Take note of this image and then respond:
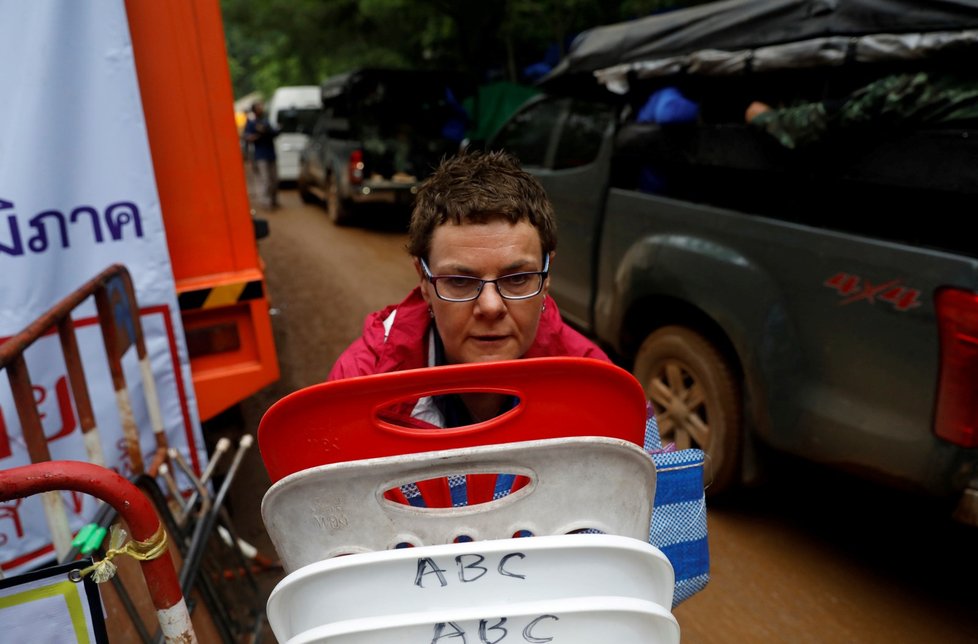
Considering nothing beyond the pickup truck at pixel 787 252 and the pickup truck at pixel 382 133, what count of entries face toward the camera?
0

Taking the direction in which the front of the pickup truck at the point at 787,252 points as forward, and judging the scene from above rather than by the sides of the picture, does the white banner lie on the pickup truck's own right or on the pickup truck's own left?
on the pickup truck's own left

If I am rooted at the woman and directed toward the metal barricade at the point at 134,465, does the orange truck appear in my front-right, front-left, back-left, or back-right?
front-right

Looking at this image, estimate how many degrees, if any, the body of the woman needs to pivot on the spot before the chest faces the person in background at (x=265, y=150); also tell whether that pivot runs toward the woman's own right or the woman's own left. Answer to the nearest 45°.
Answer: approximately 180°

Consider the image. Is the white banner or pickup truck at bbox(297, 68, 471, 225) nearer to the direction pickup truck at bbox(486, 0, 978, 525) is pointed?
the pickup truck

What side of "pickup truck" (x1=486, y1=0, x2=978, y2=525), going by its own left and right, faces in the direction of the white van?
front

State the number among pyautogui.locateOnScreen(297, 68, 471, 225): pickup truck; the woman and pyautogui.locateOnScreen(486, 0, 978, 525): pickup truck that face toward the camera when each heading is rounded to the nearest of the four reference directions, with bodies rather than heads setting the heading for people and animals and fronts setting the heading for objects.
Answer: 1

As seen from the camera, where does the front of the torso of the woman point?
toward the camera

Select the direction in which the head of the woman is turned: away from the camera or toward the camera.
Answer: toward the camera

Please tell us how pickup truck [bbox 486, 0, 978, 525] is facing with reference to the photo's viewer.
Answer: facing away from the viewer and to the left of the viewer

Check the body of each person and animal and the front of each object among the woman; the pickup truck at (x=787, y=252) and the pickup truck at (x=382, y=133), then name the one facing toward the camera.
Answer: the woman

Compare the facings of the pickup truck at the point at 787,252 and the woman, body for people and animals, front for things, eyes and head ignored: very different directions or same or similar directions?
very different directions

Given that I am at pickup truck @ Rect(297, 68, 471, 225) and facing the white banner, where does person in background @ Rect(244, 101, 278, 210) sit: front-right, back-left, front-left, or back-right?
back-right

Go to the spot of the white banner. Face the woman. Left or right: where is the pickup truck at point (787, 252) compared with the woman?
left

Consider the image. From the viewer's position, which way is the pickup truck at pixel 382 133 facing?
facing away from the viewer and to the left of the viewer

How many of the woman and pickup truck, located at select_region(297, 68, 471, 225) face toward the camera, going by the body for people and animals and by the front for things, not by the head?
1

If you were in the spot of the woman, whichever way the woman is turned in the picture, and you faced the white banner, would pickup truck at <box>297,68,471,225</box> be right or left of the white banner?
right
